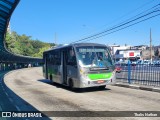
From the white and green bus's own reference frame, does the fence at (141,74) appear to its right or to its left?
on its left

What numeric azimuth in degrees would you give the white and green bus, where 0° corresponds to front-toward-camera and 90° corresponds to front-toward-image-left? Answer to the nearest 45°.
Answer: approximately 315°
